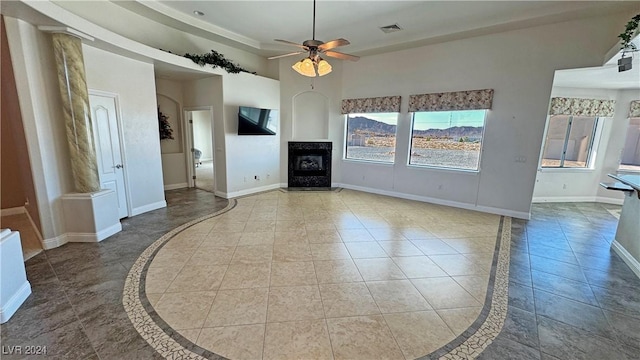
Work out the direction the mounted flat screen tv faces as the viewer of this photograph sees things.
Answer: facing the viewer and to the right of the viewer

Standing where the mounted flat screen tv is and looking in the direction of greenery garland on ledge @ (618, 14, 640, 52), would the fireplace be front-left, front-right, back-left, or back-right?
front-left

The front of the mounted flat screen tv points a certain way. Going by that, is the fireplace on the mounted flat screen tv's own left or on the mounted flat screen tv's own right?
on the mounted flat screen tv's own left

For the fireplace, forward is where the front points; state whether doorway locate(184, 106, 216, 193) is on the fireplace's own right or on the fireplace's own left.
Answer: on the fireplace's own right

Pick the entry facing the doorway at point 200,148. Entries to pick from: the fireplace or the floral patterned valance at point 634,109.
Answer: the floral patterned valance

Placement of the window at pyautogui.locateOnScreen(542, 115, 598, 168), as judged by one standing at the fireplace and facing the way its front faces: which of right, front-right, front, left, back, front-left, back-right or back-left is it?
left

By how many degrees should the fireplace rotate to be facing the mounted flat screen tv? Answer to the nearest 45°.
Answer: approximately 45° to its right

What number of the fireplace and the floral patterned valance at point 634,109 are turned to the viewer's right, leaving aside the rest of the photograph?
0

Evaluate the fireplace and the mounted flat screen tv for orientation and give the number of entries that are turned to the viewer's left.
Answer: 0

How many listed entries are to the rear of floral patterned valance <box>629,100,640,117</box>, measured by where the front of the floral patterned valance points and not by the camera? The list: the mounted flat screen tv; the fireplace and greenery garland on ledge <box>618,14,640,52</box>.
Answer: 0

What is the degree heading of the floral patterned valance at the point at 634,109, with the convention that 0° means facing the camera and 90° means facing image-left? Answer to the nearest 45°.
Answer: approximately 45°

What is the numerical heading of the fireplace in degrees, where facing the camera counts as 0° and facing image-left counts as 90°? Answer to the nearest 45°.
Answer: approximately 0°
